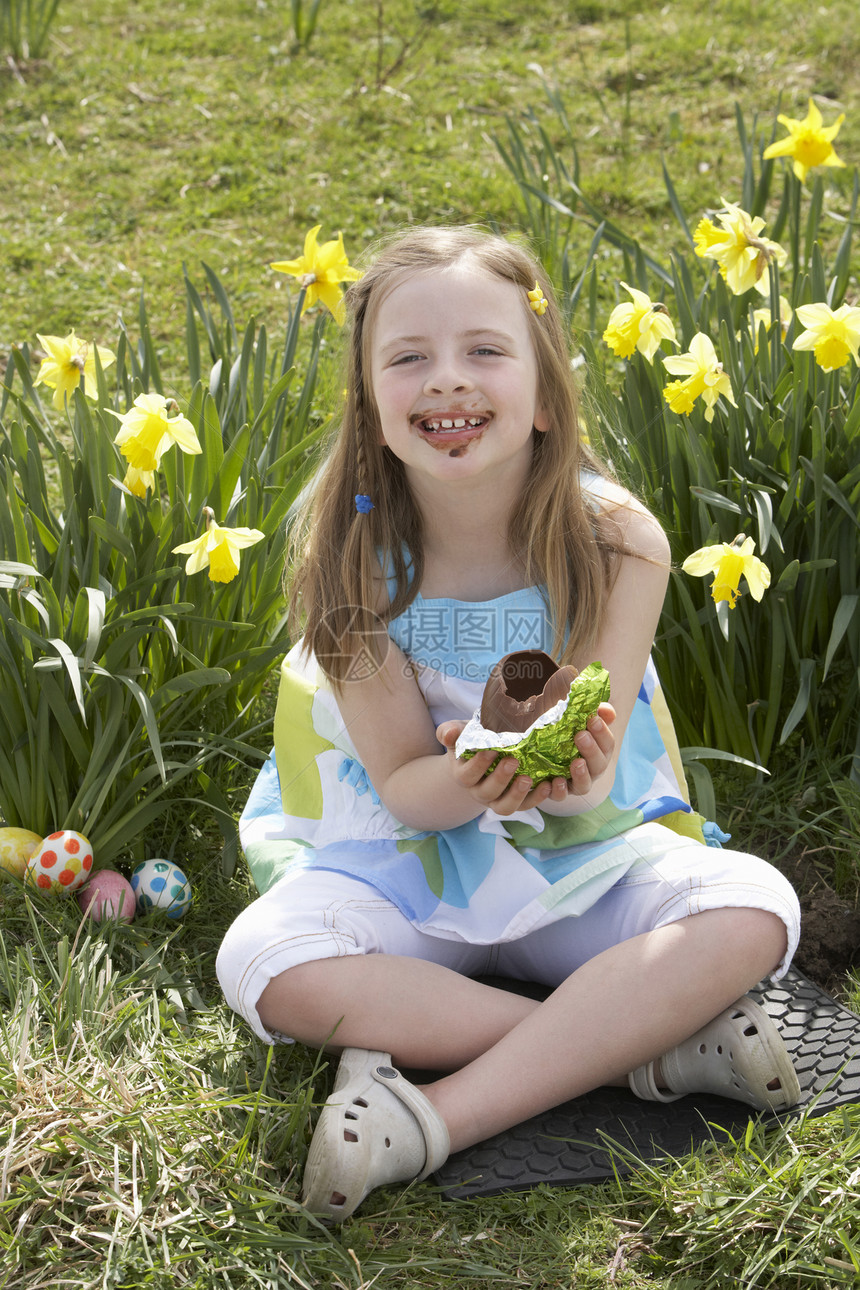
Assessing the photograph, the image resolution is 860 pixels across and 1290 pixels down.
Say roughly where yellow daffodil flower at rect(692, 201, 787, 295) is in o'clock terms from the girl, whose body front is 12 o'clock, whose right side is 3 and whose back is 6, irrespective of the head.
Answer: The yellow daffodil flower is roughly at 7 o'clock from the girl.

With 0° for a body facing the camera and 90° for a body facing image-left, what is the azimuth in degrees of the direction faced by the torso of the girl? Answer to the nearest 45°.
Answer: approximately 0°

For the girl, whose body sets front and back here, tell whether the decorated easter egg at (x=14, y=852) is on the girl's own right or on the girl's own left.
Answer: on the girl's own right

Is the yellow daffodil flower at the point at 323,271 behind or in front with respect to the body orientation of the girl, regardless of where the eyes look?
behind
